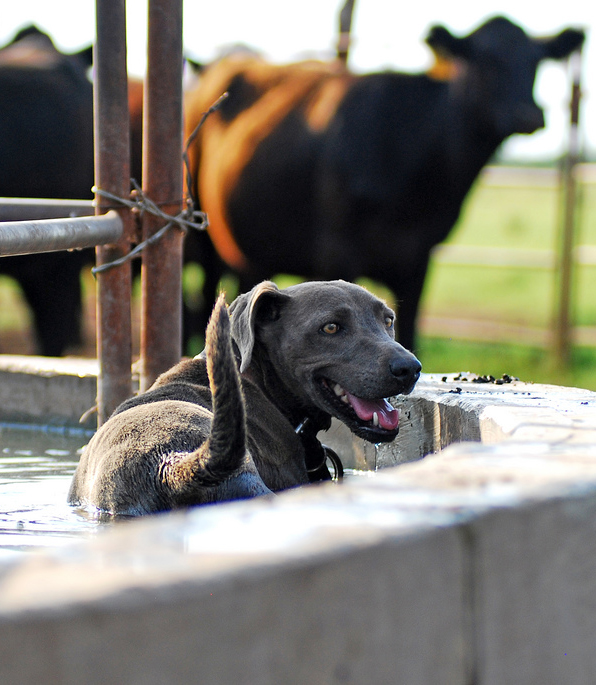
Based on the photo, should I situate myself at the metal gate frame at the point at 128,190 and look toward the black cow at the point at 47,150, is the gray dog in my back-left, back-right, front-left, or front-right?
back-right

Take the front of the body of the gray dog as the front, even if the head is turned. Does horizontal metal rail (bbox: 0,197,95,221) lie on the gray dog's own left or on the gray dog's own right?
on the gray dog's own left

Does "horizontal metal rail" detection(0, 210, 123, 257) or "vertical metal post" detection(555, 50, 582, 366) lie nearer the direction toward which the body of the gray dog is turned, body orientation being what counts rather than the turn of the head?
the vertical metal post

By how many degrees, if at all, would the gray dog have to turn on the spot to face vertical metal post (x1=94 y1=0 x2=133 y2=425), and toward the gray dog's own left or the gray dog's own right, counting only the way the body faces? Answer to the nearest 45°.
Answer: approximately 90° to the gray dog's own left

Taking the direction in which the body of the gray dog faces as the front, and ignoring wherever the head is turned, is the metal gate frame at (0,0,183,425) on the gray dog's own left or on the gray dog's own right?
on the gray dog's own left

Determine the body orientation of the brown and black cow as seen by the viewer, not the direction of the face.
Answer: to the viewer's right

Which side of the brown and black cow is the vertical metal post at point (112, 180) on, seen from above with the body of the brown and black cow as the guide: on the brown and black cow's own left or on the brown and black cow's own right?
on the brown and black cow's own right

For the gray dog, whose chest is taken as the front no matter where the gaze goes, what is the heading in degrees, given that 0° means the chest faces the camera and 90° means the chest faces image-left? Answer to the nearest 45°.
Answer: approximately 225°

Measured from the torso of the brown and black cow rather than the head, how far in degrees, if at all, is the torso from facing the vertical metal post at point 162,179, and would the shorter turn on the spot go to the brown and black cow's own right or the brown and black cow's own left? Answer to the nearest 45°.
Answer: approximately 90° to the brown and black cow's own right
